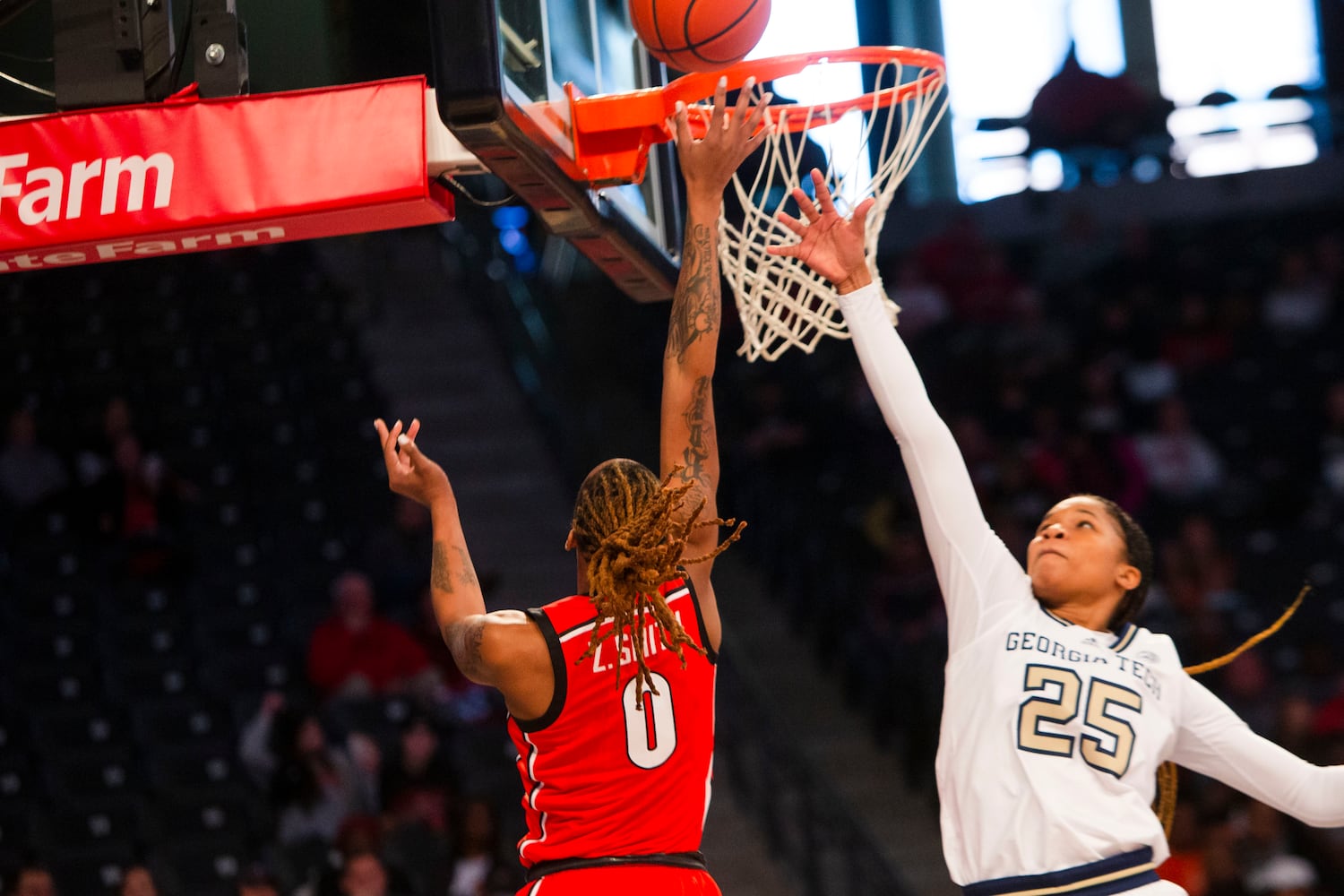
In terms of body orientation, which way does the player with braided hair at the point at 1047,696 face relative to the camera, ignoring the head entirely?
toward the camera

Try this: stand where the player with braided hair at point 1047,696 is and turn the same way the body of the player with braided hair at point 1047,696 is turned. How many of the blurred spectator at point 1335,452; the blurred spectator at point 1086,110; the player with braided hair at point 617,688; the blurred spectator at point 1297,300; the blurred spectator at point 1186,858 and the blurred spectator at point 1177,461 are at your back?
5

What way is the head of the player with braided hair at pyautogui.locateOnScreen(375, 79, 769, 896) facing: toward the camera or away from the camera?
away from the camera

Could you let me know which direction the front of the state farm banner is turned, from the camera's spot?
facing the viewer

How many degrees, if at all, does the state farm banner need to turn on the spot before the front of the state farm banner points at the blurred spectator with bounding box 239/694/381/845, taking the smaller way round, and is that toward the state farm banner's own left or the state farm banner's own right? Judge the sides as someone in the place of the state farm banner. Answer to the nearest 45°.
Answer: approximately 180°

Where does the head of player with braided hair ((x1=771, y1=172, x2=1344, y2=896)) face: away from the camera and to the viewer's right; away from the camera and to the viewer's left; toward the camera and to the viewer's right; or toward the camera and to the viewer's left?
toward the camera and to the viewer's left

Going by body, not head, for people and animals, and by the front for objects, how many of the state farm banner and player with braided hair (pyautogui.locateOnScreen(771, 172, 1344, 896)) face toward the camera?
2

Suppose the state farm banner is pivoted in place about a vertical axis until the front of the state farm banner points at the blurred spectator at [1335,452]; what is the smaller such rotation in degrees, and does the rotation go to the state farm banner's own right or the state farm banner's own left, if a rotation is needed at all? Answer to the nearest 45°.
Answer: approximately 135° to the state farm banner's own left

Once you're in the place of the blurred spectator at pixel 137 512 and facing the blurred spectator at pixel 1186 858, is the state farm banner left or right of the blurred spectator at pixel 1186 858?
right

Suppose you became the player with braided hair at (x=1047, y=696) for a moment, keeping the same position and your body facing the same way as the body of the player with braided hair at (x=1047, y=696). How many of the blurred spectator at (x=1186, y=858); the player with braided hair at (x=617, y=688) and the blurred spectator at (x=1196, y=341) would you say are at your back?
2

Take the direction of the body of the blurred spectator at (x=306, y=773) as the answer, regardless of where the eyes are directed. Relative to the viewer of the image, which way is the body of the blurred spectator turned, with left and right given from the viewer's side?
facing the viewer and to the right of the viewer
